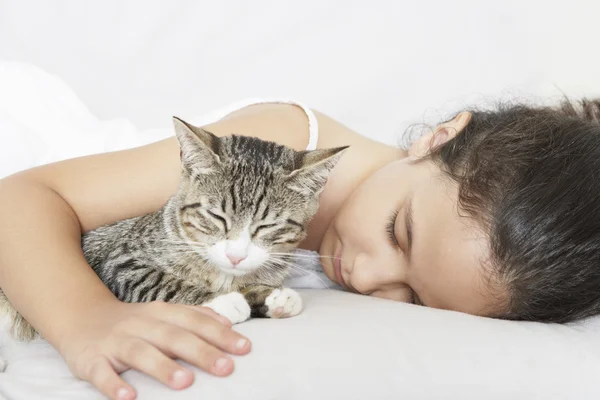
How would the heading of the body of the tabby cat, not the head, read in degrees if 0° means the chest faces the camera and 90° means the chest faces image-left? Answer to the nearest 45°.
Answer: approximately 315°
